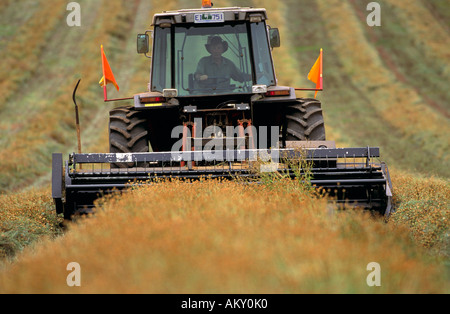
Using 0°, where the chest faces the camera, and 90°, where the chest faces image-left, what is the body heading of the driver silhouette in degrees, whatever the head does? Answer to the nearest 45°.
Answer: approximately 0°
